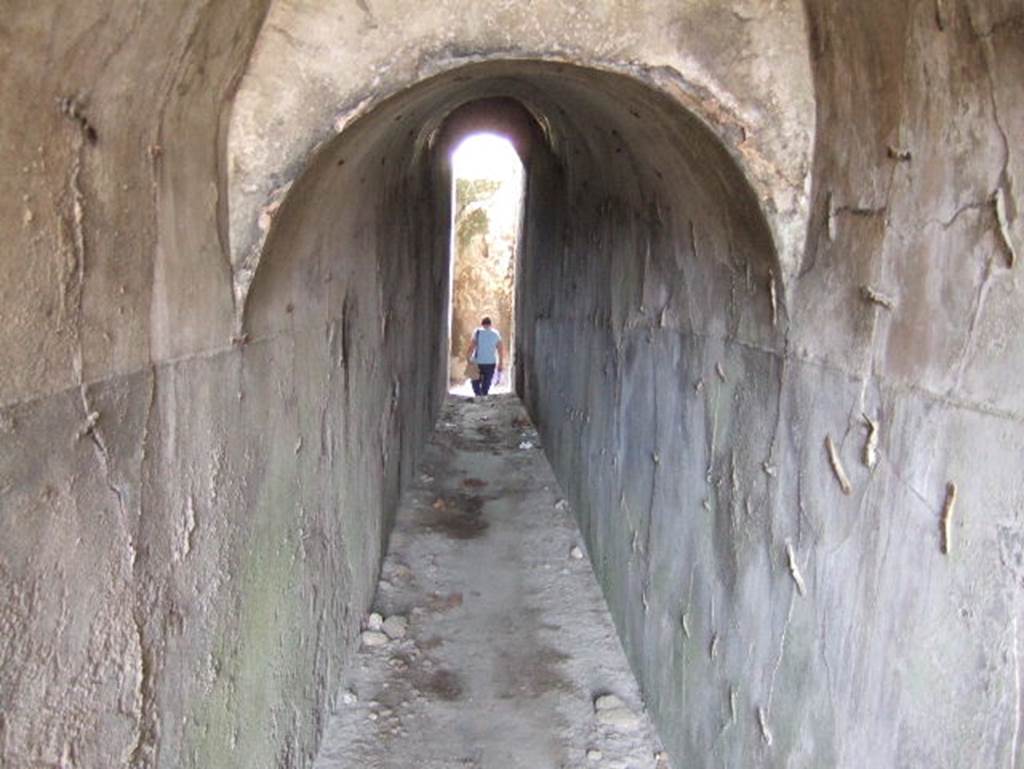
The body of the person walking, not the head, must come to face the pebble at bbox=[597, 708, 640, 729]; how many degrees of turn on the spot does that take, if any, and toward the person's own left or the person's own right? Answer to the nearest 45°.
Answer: approximately 180°

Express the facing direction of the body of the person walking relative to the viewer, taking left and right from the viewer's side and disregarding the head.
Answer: facing away from the viewer

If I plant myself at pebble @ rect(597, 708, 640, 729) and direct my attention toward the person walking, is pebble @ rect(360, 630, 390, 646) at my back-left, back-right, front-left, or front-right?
front-left

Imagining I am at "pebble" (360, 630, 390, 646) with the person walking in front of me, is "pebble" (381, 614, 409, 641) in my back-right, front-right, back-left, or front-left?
front-right

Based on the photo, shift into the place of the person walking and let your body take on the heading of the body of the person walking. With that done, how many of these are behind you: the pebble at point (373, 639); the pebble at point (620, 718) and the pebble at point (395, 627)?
3

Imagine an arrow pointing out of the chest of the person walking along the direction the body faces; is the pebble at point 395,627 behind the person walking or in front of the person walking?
behind

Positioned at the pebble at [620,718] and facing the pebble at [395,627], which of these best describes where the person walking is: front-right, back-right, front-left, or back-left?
front-right

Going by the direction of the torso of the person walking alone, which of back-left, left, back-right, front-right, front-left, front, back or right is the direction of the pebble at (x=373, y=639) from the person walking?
back
